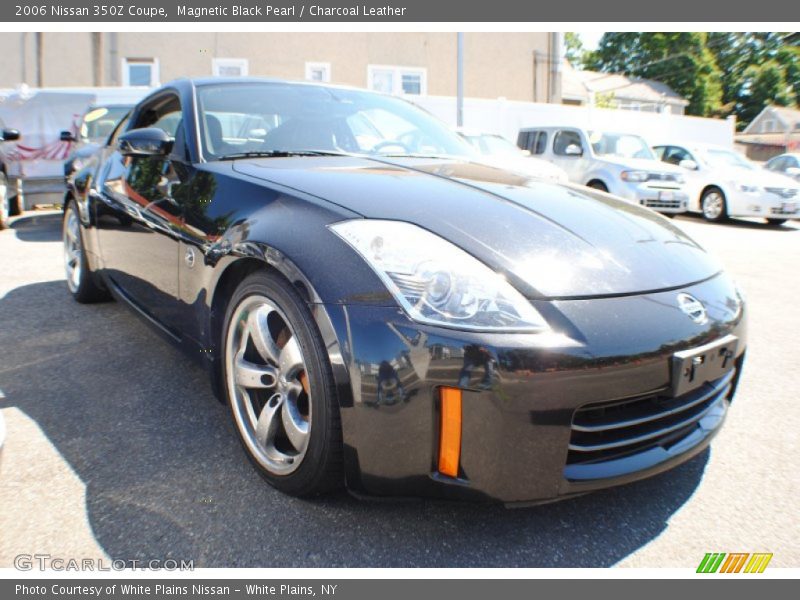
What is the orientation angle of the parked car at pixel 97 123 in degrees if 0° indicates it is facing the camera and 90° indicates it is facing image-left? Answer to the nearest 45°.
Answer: approximately 0°

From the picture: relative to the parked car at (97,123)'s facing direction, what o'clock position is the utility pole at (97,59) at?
The utility pole is roughly at 6 o'clock from the parked car.

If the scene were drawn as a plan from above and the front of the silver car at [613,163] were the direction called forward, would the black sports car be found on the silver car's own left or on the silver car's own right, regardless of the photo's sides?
on the silver car's own right

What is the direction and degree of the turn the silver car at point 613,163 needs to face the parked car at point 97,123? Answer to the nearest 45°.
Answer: approximately 90° to its right

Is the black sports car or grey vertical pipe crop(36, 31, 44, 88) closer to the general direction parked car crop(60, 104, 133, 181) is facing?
the black sports car
